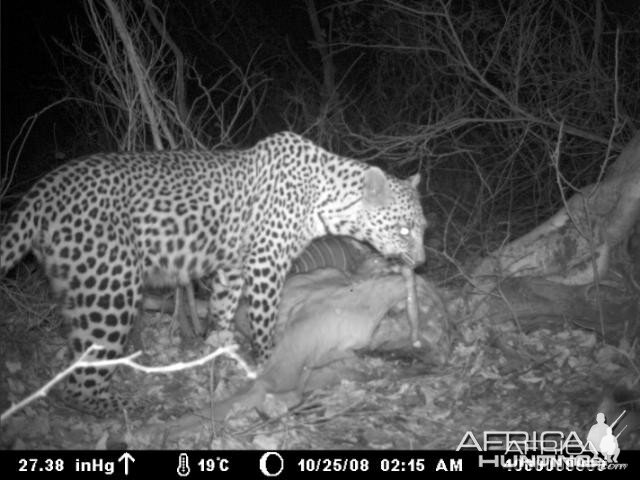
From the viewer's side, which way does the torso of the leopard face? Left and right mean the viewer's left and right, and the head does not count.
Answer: facing to the right of the viewer
